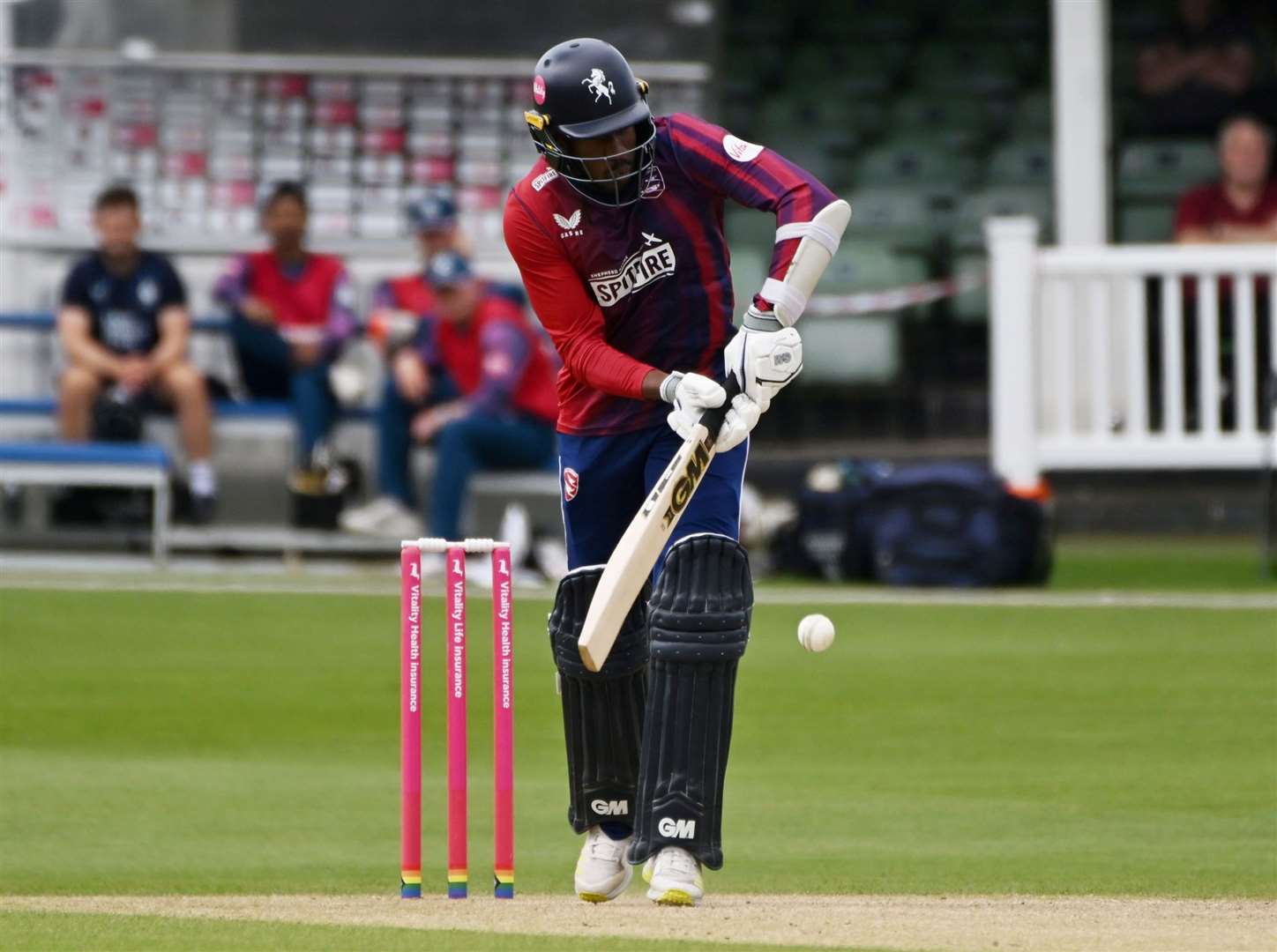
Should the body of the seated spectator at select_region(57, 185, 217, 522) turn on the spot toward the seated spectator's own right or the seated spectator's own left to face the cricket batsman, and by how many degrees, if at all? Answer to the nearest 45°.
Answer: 0° — they already face them

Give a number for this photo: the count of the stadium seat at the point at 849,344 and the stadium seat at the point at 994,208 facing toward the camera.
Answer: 2
